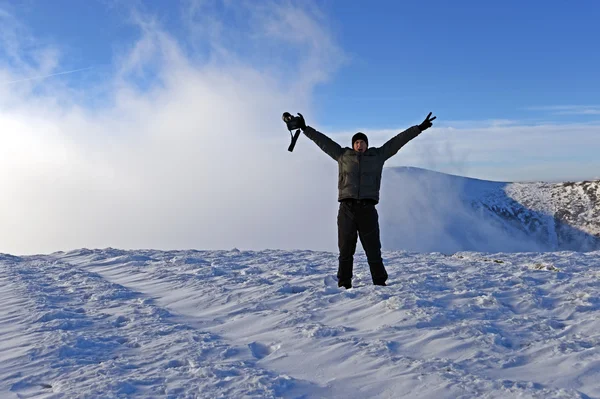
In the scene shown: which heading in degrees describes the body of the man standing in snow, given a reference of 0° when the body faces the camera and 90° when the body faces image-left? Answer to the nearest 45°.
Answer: approximately 0°
